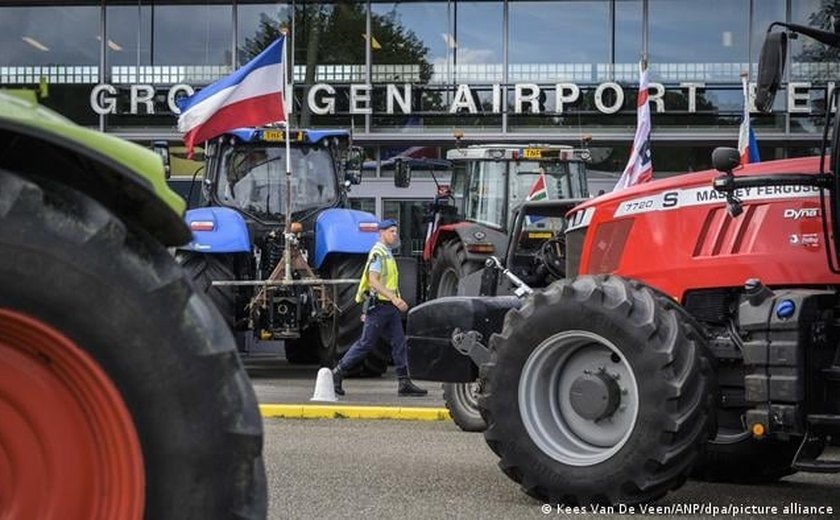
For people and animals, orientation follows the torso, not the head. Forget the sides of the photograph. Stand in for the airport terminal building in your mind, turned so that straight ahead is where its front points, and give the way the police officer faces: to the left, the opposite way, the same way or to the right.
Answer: to the left

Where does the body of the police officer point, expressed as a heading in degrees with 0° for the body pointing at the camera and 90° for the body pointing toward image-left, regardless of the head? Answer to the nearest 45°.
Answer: approximately 270°

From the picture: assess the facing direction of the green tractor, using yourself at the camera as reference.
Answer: facing to the left of the viewer

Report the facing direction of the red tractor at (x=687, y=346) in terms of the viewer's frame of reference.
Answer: facing to the left of the viewer

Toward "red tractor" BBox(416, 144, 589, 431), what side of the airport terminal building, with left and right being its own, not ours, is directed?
front

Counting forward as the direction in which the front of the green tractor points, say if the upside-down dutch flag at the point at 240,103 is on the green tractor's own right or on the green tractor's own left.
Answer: on the green tractor's own right

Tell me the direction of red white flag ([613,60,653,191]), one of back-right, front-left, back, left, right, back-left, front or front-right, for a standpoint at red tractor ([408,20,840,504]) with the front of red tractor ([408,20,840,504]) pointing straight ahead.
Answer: right

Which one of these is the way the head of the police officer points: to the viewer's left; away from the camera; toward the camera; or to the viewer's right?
to the viewer's right

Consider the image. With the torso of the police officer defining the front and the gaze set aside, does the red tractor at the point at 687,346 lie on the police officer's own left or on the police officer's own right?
on the police officer's own right
